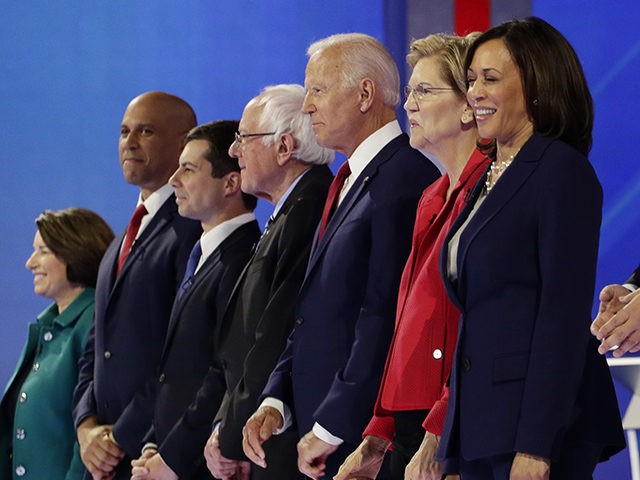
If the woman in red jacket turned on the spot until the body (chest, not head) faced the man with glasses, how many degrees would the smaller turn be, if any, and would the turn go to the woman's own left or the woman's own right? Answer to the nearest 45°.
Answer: approximately 90° to the woman's own right

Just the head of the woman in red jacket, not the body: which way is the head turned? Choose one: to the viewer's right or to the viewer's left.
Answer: to the viewer's left

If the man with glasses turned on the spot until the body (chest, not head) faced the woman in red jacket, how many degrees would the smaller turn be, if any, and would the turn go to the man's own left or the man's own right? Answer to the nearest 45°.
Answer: approximately 135° to the man's own left

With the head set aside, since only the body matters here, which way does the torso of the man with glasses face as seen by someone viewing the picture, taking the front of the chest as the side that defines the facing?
to the viewer's left

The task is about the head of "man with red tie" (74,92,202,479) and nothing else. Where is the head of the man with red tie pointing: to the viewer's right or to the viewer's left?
to the viewer's left

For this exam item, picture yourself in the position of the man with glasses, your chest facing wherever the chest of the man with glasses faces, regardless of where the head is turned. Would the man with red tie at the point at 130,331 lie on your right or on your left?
on your right

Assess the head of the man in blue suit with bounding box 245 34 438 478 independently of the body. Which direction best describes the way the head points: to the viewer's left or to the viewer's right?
to the viewer's left

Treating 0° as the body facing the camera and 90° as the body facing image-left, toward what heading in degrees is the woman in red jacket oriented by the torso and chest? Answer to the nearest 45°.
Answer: approximately 45°

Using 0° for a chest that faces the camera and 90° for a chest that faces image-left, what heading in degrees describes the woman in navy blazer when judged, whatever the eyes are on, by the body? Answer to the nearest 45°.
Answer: approximately 45°

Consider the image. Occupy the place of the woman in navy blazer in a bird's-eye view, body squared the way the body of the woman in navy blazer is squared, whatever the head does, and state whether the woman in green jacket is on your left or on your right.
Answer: on your right
